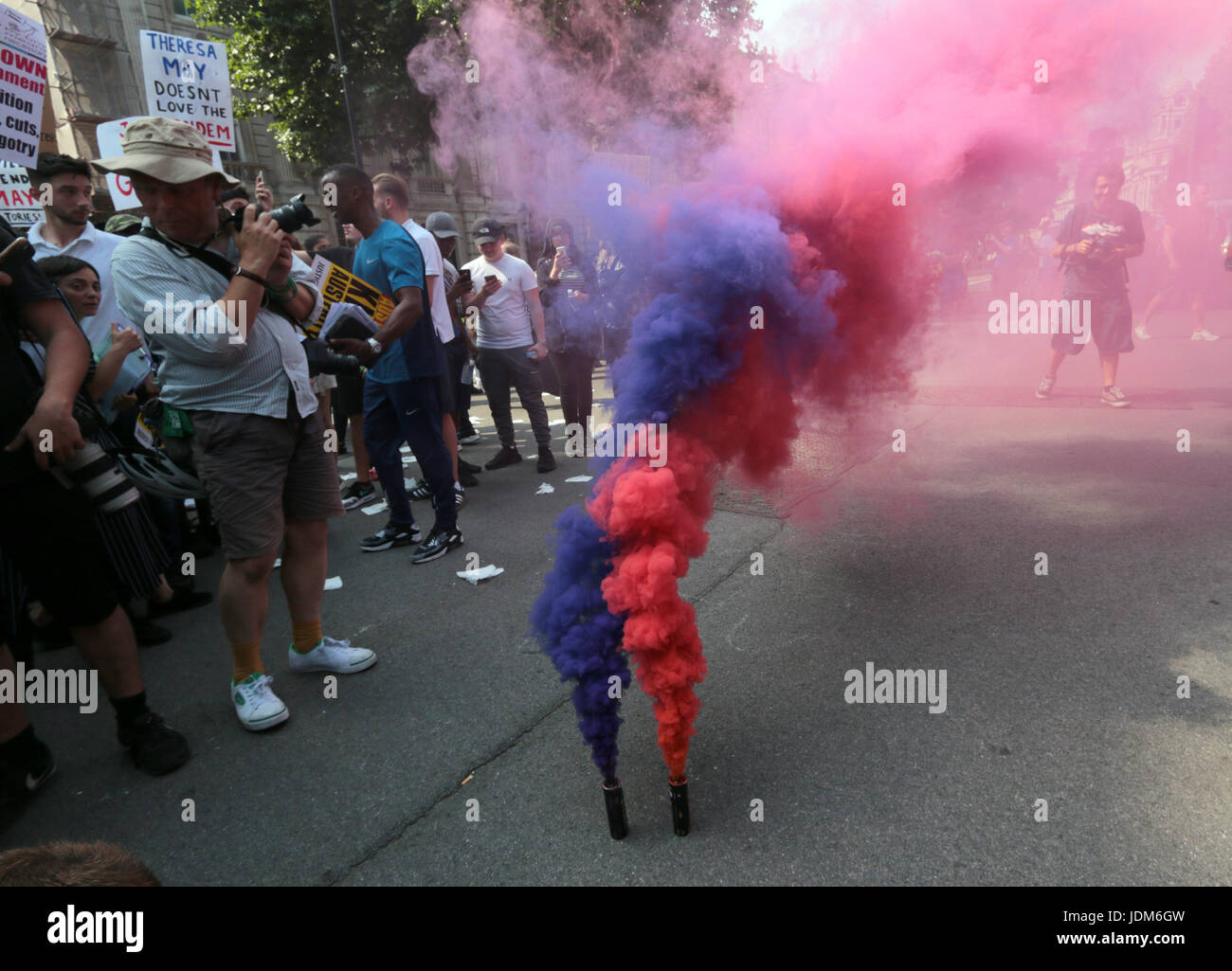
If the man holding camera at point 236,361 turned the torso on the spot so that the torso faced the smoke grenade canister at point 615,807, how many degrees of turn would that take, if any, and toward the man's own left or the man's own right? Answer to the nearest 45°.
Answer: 0° — they already face it

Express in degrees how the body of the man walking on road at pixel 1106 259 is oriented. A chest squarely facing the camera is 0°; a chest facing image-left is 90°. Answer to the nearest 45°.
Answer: approximately 0°

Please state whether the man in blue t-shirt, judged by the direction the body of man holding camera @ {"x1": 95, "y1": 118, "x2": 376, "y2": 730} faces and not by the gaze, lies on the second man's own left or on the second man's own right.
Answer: on the second man's own left

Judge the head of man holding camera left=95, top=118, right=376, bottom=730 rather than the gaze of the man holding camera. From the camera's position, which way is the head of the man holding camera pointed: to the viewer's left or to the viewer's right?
to the viewer's right

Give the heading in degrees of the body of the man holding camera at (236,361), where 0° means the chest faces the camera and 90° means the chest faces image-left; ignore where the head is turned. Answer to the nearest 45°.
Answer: approximately 315°

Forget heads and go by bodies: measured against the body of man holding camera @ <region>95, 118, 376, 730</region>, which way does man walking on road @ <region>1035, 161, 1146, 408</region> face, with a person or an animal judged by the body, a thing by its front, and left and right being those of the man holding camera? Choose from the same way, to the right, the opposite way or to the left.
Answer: to the right

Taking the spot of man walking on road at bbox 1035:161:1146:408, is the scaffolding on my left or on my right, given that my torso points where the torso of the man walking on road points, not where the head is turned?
on my right
